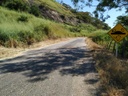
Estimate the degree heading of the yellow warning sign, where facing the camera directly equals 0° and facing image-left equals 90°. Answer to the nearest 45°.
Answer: approximately 0°
